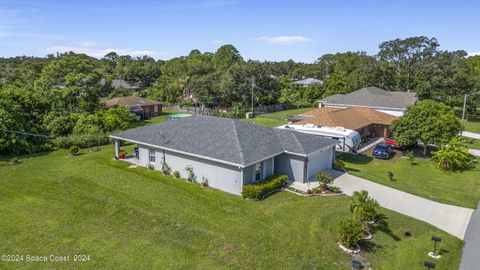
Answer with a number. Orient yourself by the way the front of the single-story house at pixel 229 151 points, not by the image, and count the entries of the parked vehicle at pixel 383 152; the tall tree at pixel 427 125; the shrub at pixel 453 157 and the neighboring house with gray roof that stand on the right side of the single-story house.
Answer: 0

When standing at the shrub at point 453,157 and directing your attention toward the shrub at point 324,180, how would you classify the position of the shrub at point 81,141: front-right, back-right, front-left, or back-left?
front-right

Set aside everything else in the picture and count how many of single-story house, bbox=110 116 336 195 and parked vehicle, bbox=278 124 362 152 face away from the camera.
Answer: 0

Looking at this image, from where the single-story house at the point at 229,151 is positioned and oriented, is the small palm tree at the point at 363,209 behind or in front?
in front

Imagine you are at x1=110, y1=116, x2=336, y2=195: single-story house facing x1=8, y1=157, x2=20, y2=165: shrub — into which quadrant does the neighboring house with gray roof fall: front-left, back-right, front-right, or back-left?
back-right

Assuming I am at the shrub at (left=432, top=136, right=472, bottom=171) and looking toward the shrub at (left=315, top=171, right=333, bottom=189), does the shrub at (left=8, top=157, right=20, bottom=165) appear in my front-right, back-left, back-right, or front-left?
front-right

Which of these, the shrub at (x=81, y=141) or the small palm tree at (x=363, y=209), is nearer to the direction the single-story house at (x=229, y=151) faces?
the small palm tree

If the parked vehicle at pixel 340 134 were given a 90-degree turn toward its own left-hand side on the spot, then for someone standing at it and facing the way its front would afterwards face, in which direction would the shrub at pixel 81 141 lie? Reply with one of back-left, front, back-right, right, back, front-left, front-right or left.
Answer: back-left

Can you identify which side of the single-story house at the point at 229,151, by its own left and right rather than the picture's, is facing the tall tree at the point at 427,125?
left

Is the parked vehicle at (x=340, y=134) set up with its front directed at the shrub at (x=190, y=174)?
no

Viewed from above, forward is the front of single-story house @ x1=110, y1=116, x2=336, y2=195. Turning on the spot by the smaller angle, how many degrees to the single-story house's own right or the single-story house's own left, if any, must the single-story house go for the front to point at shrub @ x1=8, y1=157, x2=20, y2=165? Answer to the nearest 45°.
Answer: approximately 135° to the single-story house's own right

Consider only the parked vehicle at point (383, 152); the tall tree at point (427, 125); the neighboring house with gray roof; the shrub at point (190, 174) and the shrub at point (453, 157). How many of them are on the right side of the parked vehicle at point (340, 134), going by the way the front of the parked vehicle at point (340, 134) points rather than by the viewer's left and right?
1

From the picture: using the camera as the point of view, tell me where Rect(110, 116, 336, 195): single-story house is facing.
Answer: facing the viewer and to the right of the viewer

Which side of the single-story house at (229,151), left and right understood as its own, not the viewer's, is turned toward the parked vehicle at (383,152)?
left

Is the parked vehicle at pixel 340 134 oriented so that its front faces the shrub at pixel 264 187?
no

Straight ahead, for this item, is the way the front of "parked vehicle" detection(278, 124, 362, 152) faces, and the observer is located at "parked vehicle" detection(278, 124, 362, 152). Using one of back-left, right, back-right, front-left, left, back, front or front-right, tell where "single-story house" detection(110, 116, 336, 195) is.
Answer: right
